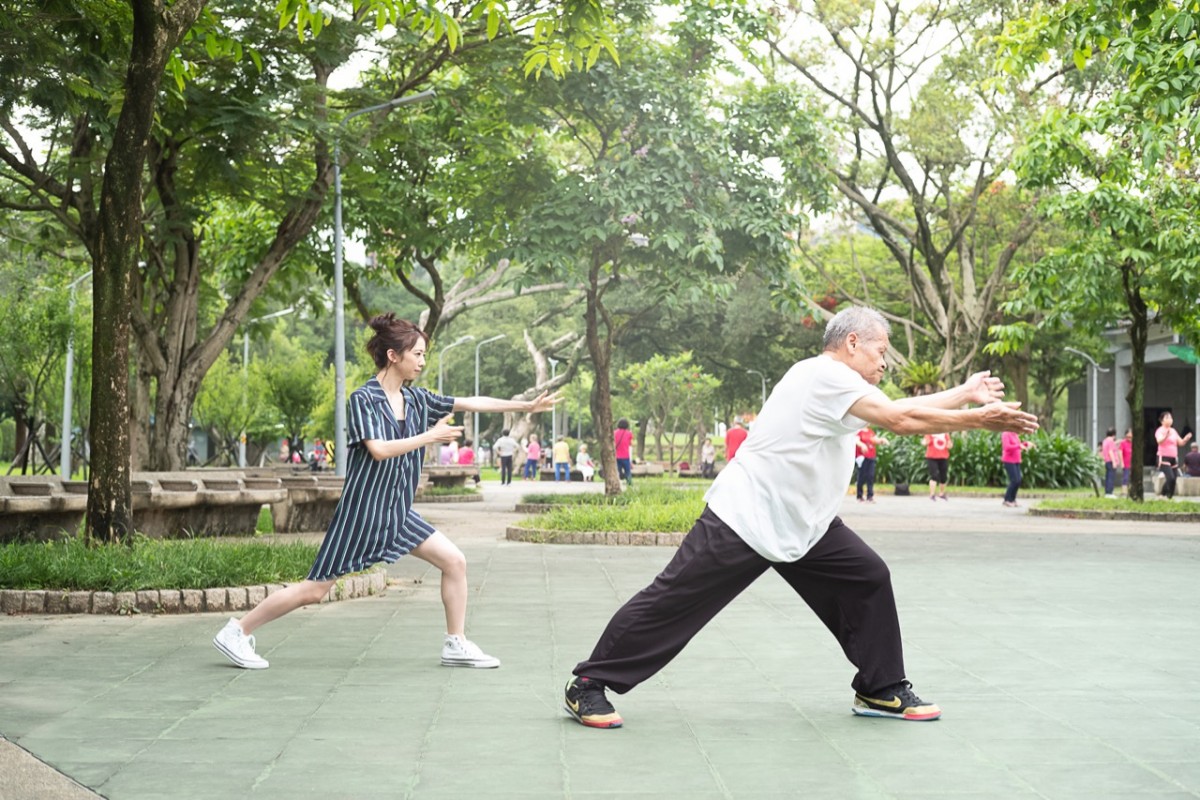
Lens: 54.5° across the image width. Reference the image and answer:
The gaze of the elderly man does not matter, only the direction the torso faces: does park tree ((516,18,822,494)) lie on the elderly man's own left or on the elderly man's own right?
on the elderly man's own left

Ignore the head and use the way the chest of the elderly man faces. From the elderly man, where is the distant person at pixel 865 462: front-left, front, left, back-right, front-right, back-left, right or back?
left

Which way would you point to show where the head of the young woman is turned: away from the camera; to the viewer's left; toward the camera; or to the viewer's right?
to the viewer's right

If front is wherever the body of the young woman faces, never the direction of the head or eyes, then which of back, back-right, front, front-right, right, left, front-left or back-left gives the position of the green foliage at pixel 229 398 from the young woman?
left

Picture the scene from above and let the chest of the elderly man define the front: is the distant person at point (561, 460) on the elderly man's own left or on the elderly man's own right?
on the elderly man's own left

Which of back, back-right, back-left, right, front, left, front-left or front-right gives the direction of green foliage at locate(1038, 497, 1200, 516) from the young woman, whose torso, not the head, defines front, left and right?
front-left

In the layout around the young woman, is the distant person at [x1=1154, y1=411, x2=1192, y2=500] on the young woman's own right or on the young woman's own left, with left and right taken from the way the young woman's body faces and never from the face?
on the young woman's own left

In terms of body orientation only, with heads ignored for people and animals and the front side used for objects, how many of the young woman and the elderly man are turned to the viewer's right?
2

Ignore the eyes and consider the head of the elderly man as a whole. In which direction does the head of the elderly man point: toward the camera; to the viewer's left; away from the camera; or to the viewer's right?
to the viewer's right

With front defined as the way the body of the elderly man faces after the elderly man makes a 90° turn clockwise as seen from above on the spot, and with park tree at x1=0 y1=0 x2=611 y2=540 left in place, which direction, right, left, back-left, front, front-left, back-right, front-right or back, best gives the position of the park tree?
back-right

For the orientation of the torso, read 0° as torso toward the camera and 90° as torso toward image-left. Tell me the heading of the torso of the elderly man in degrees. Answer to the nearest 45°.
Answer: approximately 270°

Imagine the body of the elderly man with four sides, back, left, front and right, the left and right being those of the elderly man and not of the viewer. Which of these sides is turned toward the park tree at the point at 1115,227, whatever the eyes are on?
left

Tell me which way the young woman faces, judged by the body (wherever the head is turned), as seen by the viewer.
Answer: to the viewer's right

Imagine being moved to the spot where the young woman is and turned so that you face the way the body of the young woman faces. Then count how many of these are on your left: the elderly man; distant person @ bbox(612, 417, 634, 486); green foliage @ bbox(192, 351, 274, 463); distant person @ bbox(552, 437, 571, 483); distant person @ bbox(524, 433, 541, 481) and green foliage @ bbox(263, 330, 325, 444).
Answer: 5

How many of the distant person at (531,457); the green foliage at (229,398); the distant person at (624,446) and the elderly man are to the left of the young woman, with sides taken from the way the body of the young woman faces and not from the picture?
3

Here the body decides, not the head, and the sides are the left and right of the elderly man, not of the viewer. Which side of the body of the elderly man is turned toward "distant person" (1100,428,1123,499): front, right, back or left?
left
